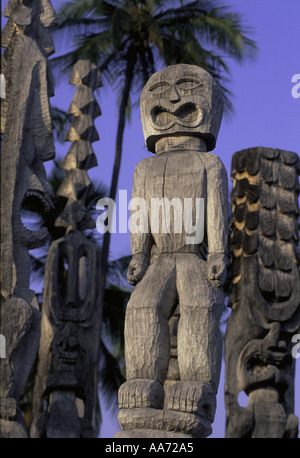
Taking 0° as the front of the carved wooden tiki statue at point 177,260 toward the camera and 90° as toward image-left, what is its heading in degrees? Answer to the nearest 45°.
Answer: approximately 0°

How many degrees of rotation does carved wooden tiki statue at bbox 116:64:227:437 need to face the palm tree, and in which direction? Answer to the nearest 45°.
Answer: approximately 180°

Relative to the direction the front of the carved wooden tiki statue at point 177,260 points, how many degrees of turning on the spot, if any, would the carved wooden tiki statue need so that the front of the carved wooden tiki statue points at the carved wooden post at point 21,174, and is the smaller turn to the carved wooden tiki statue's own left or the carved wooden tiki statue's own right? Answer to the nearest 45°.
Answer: approximately 135° to the carved wooden tiki statue's own right

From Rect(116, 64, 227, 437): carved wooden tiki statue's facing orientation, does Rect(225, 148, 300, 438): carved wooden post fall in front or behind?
behind
